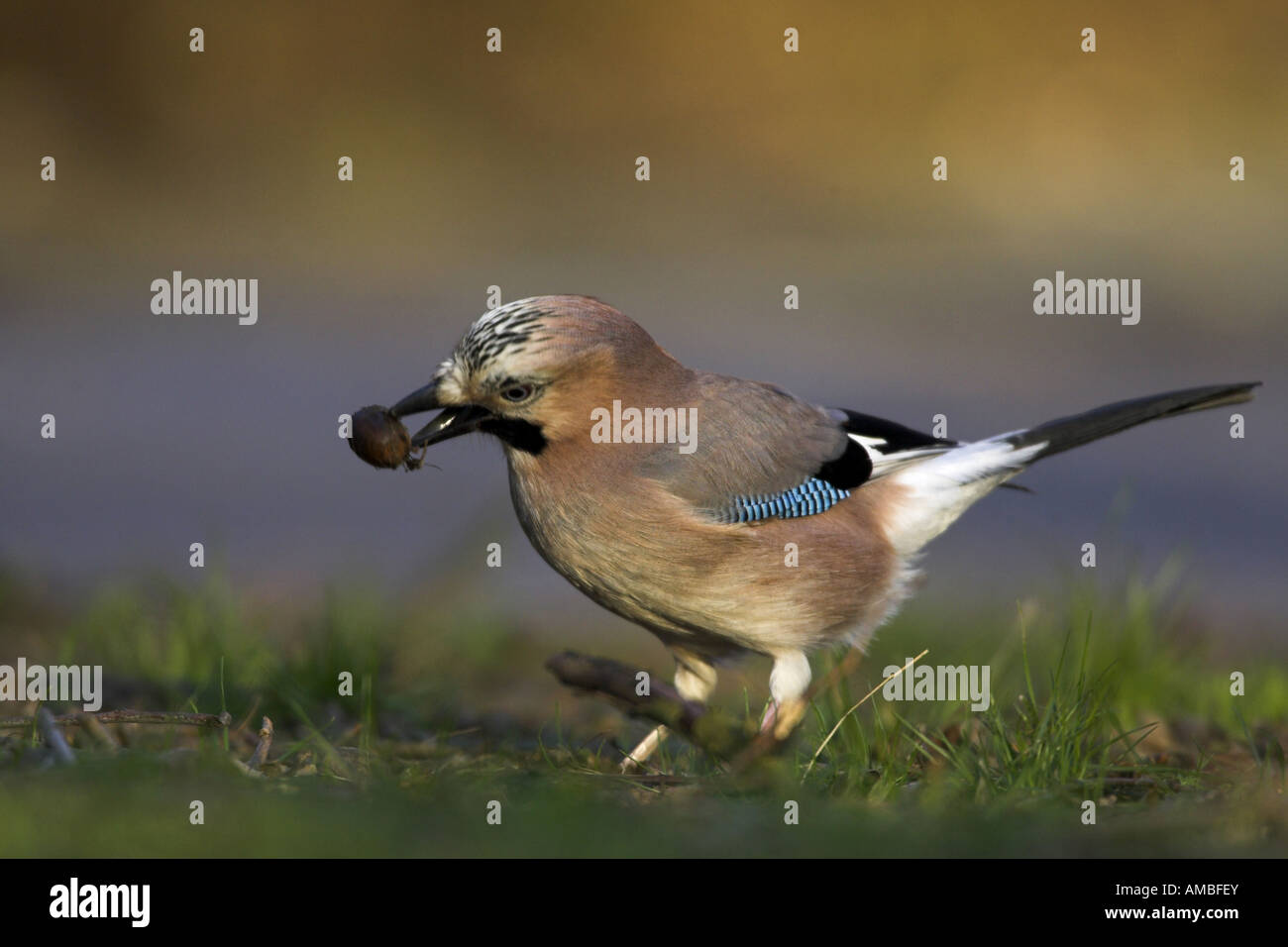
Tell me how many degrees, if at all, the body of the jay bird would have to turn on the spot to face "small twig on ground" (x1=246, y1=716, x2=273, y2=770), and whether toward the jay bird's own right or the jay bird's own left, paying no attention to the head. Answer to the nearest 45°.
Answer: approximately 45° to the jay bird's own left

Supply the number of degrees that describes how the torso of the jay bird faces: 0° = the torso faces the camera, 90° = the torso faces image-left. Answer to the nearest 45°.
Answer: approximately 90°

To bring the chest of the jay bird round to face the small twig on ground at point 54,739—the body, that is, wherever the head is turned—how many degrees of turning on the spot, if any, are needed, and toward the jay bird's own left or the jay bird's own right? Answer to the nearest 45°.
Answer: approximately 45° to the jay bird's own left

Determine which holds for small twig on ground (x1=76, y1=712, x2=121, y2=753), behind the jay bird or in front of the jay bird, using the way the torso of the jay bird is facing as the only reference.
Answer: in front

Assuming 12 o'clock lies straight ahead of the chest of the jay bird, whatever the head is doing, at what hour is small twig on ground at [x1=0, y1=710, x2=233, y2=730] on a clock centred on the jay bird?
The small twig on ground is roughly at 11 o'clock from the jay bird.
